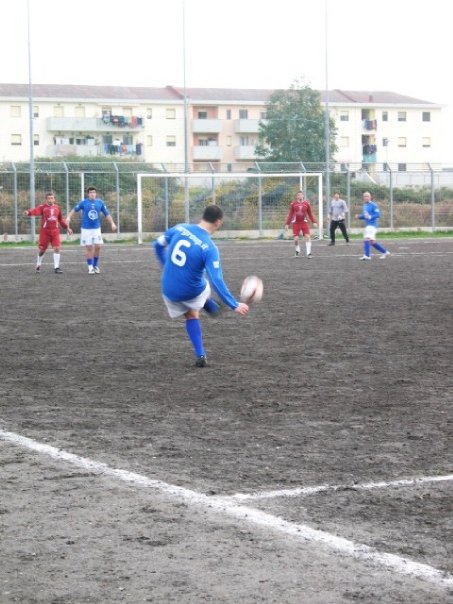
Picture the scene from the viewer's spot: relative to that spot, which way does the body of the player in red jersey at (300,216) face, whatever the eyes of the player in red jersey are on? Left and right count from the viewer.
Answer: facing the viewer

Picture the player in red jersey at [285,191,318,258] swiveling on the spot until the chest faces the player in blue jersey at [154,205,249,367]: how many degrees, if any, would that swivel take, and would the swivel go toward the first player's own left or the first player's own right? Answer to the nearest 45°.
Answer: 0° — they already face them

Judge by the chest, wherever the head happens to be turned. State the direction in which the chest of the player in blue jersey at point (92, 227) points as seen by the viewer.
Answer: toward the camera

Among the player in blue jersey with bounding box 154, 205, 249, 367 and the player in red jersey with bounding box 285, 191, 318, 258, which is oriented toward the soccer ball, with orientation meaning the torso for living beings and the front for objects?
the player in red jersey

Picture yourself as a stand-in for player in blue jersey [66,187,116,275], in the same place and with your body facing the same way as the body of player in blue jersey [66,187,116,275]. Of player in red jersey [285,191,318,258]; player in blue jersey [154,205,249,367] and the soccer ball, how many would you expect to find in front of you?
2

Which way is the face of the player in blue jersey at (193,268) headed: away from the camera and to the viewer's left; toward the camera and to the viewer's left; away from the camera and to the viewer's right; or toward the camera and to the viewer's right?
away from the camera and to the viewer's right

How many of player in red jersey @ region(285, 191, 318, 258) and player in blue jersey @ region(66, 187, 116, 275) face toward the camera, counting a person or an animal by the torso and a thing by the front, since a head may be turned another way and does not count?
2

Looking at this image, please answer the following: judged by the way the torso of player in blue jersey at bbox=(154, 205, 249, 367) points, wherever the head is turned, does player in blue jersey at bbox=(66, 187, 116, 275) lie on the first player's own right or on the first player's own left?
on the first player's own left

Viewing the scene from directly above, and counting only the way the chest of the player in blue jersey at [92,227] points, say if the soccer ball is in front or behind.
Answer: in front

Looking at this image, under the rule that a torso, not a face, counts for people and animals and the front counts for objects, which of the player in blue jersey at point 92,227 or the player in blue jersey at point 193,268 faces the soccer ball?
the player in blue jersey at point 92,227

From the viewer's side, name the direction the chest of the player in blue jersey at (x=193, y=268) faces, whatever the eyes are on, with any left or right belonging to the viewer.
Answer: facing away from the viewer and to the right of the viewer

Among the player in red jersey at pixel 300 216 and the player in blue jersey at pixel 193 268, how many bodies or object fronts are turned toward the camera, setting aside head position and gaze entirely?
1

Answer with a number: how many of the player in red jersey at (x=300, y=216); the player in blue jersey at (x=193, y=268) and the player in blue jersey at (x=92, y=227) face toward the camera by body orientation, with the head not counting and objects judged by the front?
2

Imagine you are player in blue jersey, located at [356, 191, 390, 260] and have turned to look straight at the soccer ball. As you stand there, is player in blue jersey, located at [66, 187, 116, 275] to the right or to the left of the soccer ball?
right

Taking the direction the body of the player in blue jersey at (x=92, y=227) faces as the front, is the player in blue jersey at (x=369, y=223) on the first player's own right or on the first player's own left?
on the first player's own left

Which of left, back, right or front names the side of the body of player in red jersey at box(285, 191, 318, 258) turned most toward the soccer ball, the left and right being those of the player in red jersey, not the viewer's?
front

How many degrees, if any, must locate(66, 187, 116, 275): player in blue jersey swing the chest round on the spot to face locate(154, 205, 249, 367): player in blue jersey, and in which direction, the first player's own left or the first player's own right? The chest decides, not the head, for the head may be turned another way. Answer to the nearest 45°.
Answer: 0° — they already face them
